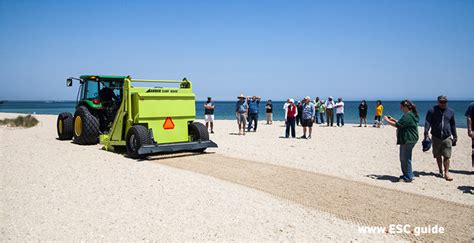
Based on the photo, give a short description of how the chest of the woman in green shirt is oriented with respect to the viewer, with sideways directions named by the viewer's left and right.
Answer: facing to the left of the viewer

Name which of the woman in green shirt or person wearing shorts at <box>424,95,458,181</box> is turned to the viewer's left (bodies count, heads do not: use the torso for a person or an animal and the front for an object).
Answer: the woman in green shirt

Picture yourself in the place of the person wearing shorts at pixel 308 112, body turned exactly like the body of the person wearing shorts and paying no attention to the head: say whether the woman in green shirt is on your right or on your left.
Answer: on your left

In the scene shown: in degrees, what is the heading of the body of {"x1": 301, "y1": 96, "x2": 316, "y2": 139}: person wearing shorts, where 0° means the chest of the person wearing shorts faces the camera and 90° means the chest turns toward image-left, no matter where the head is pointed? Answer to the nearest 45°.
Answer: approximately 45°

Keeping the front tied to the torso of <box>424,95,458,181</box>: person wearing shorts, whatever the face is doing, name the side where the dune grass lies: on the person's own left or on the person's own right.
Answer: on the person's own right

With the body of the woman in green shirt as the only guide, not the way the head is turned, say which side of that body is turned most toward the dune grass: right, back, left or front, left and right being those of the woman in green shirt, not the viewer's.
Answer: front

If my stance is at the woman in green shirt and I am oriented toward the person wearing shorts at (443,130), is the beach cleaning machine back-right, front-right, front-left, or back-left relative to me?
back-left

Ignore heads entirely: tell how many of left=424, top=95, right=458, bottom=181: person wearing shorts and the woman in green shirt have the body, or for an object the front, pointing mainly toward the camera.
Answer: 1

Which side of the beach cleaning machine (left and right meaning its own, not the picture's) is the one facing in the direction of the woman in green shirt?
back

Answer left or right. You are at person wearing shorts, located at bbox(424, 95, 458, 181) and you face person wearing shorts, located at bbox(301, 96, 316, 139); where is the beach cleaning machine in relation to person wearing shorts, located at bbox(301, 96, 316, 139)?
left

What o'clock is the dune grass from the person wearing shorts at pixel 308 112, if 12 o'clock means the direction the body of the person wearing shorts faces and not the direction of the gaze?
The dune grass is roughly at 2 o'clock from the person wearing shorts.

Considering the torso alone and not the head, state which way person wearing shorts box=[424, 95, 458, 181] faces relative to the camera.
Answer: toward the camera

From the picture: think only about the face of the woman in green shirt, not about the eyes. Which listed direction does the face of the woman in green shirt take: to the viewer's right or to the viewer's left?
to the viewer's left

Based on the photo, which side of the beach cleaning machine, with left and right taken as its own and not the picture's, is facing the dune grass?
front
